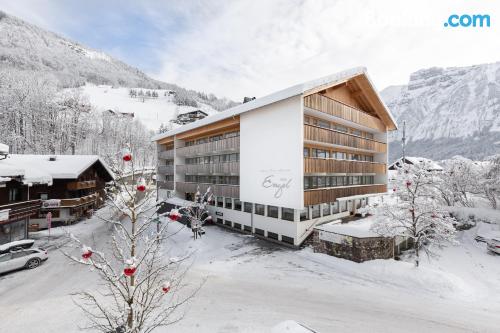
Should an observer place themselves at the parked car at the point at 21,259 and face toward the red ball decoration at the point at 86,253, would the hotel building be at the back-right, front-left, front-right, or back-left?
front-left

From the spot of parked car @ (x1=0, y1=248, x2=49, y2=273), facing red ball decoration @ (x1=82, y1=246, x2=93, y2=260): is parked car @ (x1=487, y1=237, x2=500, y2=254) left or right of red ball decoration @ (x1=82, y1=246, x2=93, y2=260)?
left

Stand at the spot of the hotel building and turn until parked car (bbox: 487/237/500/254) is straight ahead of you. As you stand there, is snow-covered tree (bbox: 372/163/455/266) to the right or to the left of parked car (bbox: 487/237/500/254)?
right

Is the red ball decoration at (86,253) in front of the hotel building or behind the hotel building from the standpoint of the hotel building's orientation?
in front

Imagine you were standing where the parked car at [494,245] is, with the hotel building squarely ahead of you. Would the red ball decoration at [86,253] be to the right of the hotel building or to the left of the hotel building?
left

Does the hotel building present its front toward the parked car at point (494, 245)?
no

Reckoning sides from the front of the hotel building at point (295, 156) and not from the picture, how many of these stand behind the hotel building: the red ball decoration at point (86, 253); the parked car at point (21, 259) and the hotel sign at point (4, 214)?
0
